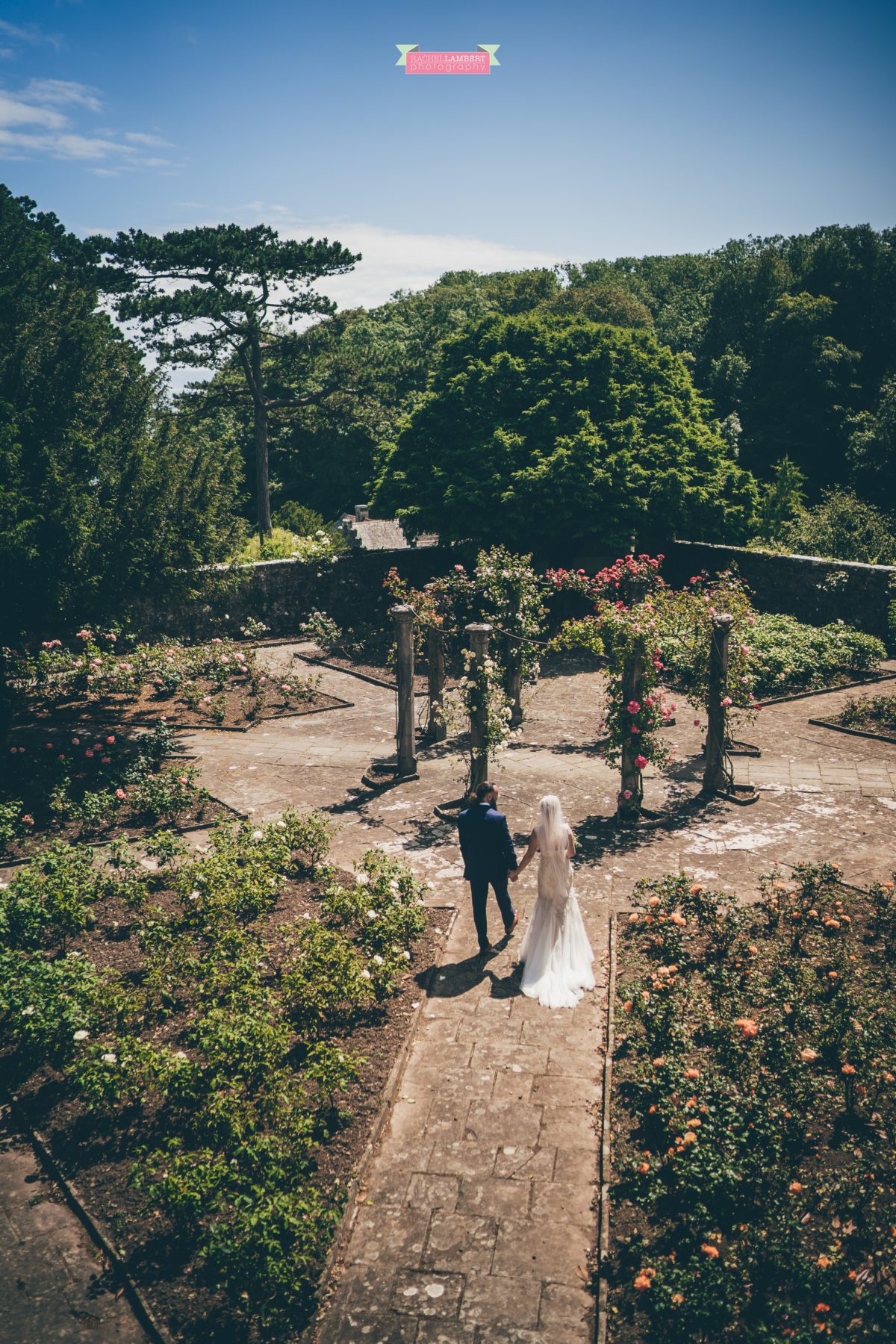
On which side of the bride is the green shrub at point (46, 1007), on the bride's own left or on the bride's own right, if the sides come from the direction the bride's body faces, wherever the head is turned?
on the bride's own left

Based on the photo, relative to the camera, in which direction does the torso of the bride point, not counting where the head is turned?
away from the camera

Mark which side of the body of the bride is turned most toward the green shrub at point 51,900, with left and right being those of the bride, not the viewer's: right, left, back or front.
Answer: left

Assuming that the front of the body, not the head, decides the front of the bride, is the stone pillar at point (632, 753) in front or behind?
in front

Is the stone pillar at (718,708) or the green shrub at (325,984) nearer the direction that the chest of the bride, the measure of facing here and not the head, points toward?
the stone pillar

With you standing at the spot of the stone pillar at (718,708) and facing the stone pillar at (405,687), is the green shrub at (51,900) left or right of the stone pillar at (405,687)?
left

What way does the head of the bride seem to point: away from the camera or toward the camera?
away from the camera

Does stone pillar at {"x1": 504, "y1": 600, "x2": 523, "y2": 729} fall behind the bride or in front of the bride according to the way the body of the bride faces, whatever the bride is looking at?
in front

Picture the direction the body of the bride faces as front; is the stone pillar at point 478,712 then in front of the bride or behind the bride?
in front

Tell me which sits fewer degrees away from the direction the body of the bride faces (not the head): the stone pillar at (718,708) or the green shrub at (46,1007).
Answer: the stone pillar
